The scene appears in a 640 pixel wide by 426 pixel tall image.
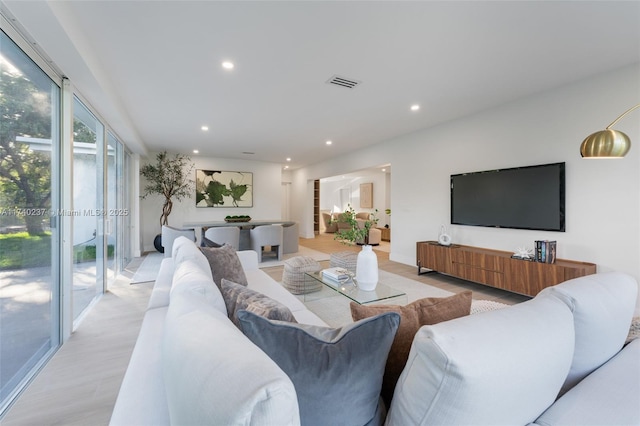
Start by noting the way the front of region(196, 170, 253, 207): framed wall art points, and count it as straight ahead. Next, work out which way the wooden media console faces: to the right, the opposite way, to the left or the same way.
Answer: to the right

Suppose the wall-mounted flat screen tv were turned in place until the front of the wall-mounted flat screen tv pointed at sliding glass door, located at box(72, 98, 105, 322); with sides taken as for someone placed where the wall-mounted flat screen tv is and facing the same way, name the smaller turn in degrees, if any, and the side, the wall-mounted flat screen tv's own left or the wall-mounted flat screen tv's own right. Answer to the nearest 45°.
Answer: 0° — it already faces it

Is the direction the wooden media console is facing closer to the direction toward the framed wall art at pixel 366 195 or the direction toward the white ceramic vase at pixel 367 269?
the white ceramic vase

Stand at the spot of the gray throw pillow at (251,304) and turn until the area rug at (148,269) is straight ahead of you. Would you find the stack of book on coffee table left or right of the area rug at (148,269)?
right

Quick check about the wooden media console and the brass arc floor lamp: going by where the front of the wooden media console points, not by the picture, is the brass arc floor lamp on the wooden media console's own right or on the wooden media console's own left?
on the wooden media console's own left

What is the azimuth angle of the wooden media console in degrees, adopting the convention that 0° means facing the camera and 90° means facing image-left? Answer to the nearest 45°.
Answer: approximately 45°
